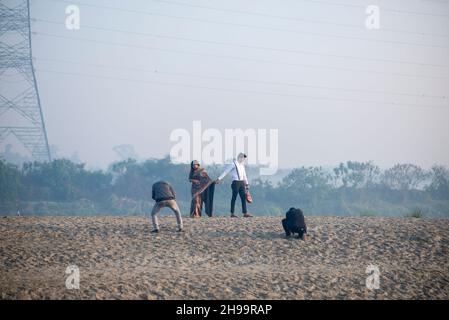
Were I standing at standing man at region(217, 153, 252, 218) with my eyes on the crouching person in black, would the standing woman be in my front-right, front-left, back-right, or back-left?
back-right

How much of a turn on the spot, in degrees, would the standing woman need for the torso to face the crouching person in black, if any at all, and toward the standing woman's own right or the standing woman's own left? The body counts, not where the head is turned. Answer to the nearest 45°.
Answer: approximately 45° to the standing woman's own left

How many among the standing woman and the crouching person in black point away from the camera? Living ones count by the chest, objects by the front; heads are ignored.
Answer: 1

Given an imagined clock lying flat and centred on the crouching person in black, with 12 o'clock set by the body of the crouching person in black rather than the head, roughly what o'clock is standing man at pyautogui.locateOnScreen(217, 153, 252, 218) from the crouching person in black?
The standing man is roughly at 11 o'clock from the crouching person in black.

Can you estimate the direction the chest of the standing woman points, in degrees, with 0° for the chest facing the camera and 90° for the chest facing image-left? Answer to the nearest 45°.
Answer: approximately 0°

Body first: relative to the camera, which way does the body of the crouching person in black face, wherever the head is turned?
away from the camera

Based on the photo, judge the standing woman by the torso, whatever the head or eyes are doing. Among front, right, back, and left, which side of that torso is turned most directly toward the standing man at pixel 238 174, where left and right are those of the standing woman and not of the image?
left

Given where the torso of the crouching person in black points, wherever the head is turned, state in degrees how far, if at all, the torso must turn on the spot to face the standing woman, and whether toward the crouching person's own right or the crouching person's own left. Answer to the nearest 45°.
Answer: approximately 45° to the crouching person's own left

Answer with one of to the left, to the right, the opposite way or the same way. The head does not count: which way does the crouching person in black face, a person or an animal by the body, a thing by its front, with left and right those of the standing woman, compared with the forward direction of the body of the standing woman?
the opposite way

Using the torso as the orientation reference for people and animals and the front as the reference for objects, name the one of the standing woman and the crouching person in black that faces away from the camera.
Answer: the crouching person in black
